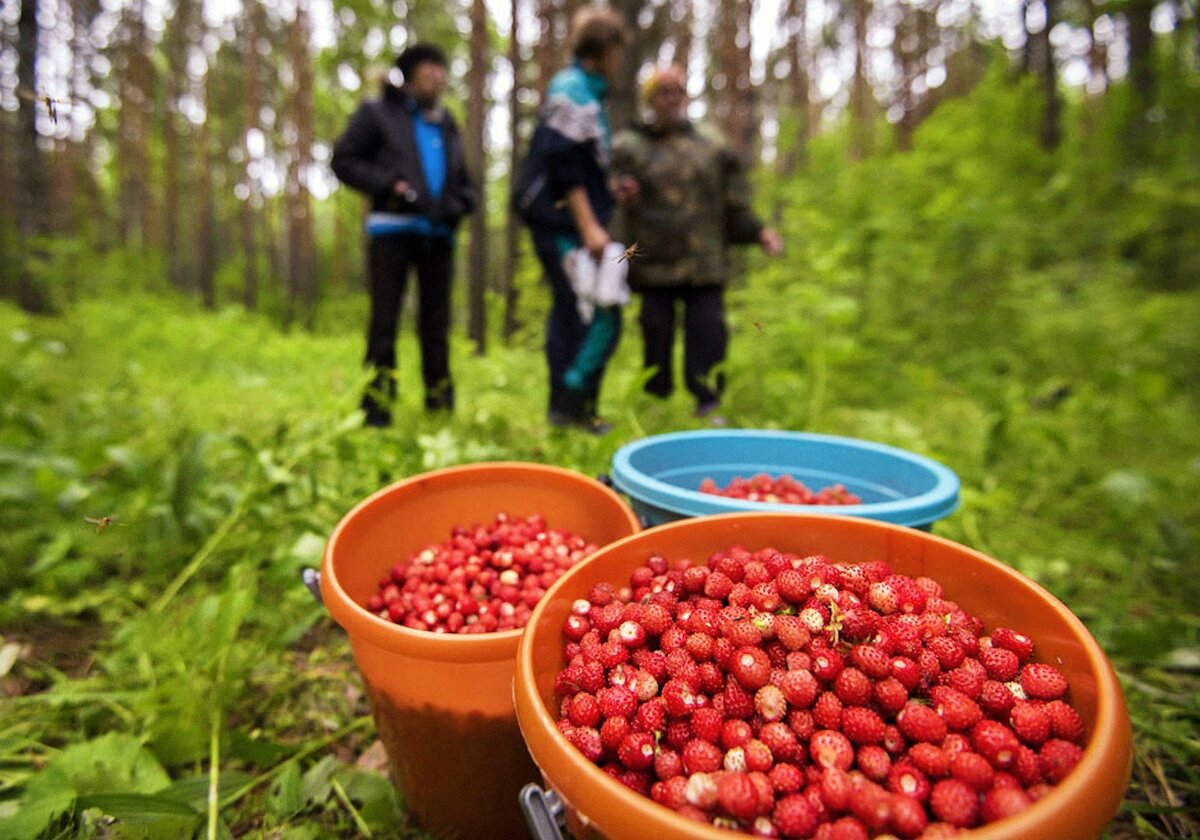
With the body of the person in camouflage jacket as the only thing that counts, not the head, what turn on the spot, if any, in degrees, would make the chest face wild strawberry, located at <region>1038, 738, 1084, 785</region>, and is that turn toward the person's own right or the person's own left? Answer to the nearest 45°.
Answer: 0° — they already face it

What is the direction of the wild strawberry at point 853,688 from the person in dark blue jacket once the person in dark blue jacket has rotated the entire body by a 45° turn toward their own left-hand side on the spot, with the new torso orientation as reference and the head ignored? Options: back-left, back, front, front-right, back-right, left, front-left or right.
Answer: back-right

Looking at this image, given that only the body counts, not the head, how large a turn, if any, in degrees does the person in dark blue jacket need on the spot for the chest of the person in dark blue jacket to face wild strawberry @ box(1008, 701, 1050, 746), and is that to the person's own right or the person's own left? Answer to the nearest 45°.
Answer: approximately 90° to the person's own right

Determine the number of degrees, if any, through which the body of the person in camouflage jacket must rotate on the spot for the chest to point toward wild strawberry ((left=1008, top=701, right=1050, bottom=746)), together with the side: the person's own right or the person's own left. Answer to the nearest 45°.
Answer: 0° — they already face it

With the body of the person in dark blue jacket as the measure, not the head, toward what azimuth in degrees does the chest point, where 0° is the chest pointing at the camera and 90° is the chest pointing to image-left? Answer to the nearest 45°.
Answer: approximately 270°

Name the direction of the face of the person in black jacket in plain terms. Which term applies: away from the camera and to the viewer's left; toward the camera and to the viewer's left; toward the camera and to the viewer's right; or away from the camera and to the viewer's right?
toward the camera and to the viewer's right

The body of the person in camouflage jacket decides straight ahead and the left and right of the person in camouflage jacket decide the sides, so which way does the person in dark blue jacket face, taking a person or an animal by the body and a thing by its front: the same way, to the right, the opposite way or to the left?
to the left

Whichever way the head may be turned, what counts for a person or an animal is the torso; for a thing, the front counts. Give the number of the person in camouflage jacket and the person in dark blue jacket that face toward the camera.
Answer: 1

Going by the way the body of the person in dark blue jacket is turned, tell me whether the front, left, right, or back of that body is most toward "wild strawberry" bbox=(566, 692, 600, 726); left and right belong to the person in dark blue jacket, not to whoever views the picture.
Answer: right

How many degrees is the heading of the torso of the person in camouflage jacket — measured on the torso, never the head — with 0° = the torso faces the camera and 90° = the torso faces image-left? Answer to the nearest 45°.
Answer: approximately 0°

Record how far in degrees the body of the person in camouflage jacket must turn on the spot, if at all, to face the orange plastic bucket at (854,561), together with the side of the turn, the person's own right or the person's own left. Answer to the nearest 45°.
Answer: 0° — they already face it

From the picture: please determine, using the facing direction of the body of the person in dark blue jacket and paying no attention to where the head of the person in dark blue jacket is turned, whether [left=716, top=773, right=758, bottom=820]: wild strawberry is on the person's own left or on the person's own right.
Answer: on the person's own right
